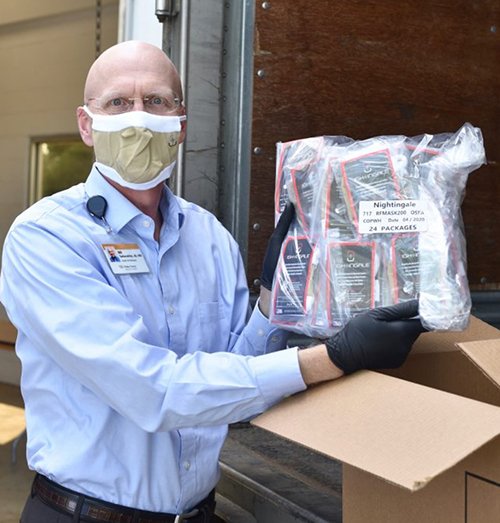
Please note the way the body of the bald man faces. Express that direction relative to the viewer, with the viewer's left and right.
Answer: facing the viewer and to the right of the viewer

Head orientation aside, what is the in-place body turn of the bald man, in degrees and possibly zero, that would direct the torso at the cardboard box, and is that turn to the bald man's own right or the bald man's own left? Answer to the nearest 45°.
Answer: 0° — they already face it
